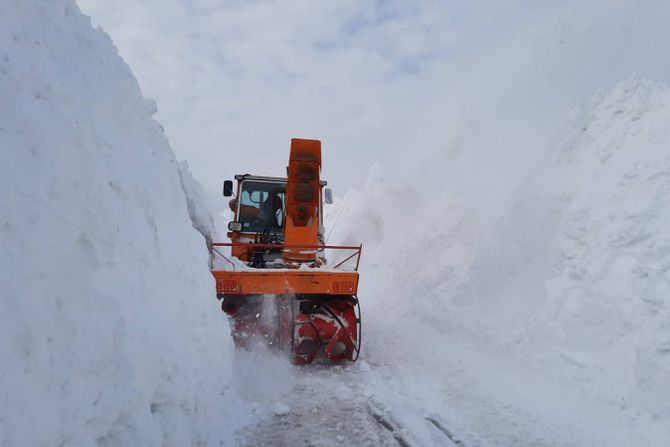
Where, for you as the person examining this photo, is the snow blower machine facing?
facing the viewer
